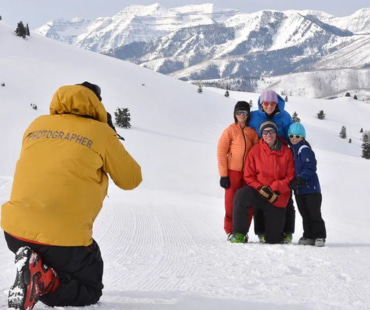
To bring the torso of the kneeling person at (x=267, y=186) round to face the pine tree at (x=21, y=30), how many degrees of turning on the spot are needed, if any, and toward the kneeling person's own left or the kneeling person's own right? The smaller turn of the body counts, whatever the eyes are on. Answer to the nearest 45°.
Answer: approximately 135° to the kneeling person's own right

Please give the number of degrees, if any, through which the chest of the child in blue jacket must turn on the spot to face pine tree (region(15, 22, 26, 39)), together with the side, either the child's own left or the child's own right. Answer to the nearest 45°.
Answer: approximately 90° to the child's own right

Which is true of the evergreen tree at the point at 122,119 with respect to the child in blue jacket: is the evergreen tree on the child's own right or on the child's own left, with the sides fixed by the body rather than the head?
on the child's own right

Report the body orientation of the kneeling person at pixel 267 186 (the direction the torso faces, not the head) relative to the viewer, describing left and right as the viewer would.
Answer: facing the viewer

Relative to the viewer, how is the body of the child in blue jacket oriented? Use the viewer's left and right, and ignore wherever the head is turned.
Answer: facing the viewer and to the left of the viewer
